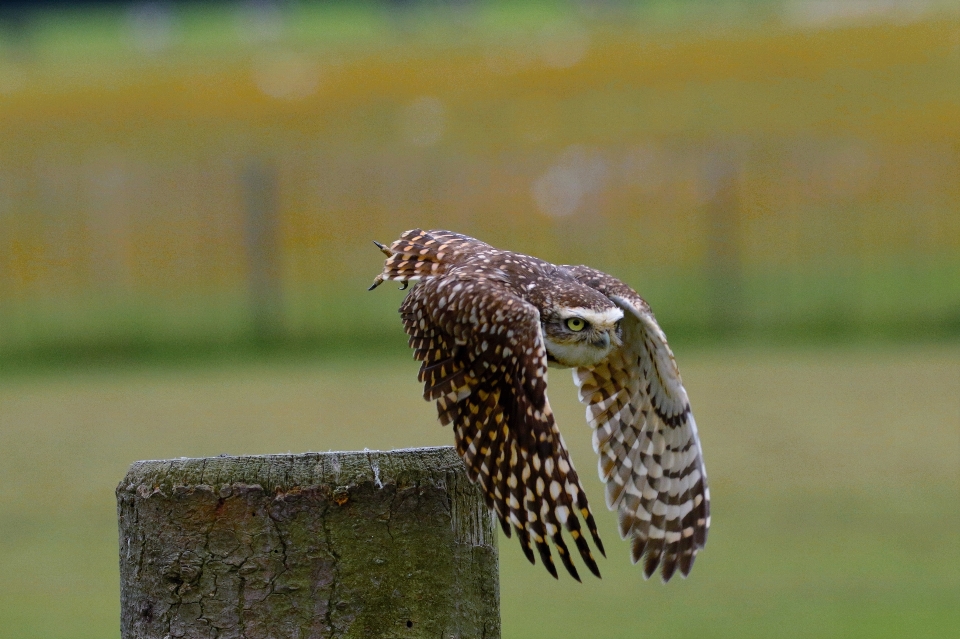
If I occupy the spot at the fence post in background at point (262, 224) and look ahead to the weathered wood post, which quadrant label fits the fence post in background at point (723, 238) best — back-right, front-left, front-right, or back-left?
front-left

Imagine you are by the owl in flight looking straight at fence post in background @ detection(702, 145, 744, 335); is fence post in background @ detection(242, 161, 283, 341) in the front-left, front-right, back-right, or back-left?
front-left

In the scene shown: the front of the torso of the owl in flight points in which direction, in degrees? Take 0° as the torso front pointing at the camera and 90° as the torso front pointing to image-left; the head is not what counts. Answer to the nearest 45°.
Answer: approximately 315°

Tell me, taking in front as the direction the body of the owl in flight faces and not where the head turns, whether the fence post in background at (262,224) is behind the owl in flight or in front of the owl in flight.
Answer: behind

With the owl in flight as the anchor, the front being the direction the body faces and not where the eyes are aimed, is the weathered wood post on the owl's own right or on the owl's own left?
on the owl's own right

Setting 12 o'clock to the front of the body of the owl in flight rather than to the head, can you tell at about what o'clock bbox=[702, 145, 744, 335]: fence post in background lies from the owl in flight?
The fence post in background is roughly at 8 o'clock from the owl in flight.
